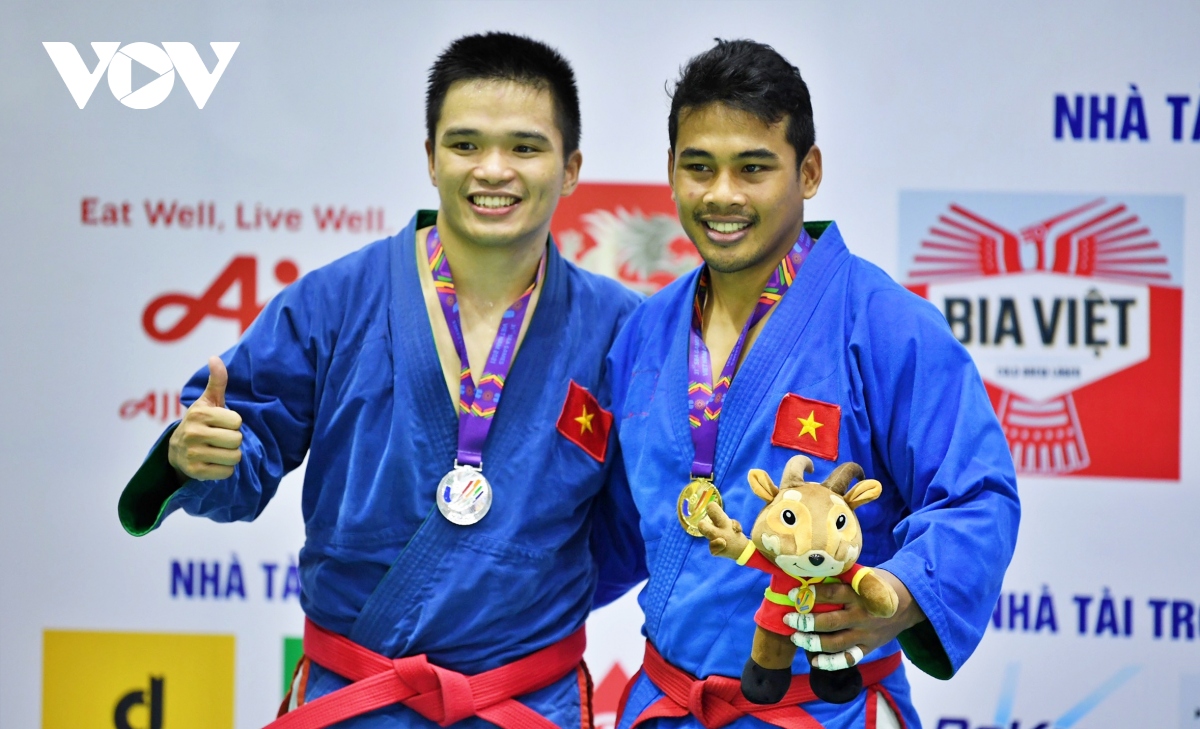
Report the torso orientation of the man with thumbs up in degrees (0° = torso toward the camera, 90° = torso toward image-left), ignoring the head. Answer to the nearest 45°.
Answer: approximately 0°

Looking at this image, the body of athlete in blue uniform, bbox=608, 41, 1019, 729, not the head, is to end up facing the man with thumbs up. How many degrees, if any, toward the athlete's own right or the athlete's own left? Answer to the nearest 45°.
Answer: approximately 45° to the athlete's own right

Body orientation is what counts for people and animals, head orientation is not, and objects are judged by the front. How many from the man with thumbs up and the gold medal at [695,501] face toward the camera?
2

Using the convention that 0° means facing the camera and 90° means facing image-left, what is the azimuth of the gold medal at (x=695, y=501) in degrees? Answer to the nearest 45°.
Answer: approximately 0°

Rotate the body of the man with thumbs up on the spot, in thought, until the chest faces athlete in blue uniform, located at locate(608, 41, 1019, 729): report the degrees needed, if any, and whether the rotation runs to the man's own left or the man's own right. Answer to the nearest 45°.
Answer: approximately 45° to the man's own left
